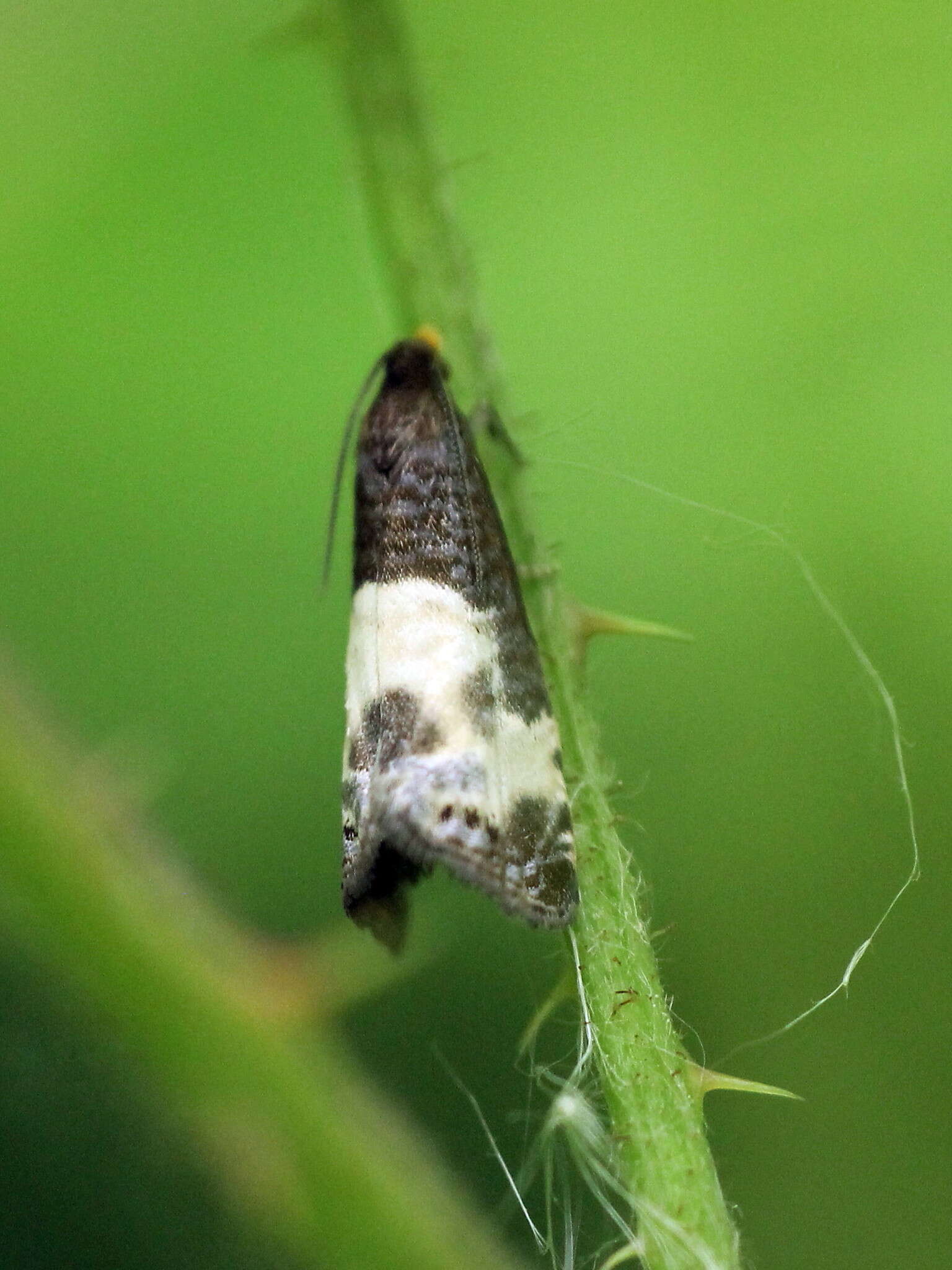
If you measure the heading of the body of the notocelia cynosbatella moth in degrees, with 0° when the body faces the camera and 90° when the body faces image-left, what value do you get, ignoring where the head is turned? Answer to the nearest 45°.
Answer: approximately 180°
